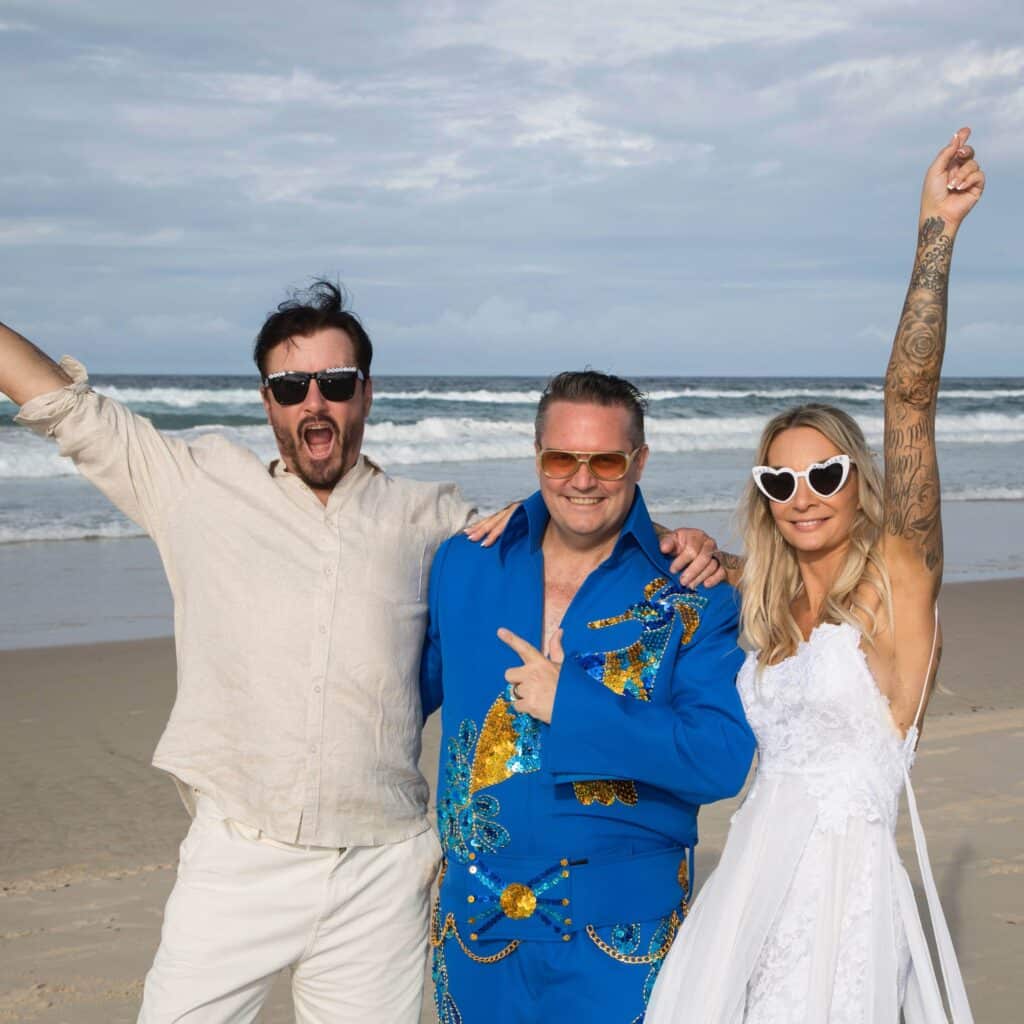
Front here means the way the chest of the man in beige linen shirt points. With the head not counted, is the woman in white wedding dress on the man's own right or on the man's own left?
on the man's own left

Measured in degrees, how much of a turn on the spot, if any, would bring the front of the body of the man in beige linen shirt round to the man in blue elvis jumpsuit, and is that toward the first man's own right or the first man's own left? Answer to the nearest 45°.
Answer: approximately 45° to the first man's own left

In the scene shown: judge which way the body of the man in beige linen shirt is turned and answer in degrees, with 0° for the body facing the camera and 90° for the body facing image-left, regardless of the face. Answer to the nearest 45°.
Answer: approximately 0°
